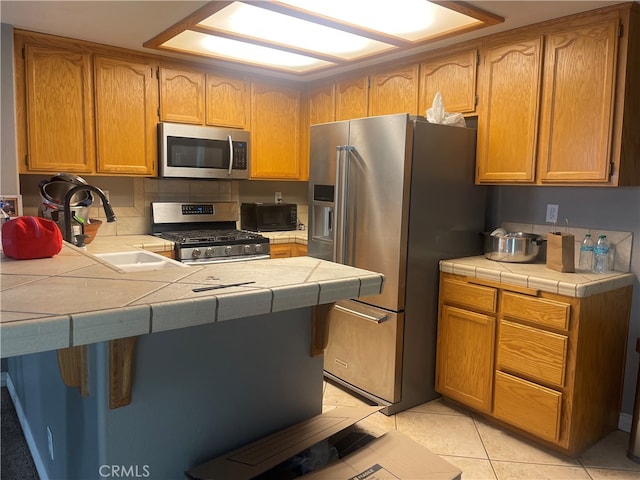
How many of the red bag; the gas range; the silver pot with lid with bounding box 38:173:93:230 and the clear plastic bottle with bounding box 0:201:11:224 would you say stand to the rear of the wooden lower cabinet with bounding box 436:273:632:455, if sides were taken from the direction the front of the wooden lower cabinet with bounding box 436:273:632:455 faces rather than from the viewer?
0

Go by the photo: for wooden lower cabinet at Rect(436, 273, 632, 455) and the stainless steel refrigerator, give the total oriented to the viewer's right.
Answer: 0

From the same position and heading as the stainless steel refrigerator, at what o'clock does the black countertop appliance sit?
The black countertop appliance is roughly at 3 o'clock from the stainless steel refrigerator.

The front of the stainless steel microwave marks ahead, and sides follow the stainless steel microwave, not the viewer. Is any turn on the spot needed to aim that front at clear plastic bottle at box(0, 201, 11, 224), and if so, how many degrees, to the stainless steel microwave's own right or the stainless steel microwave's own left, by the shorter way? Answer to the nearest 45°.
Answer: approximately 90° to the stainless steel microwave's own right

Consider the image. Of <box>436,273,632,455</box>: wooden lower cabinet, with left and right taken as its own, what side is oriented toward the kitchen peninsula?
front

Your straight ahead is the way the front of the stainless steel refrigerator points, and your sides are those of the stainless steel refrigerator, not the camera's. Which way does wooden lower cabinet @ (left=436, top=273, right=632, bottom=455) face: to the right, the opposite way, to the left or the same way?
the same way

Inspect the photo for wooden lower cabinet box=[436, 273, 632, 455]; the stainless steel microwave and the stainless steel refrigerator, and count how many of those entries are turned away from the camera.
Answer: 0

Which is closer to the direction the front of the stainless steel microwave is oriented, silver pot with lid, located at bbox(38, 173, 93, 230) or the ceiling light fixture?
the ceiling light fixture

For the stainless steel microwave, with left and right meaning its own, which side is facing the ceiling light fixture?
front

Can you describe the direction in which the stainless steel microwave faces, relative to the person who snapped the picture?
facing the viewer and to the right of the viewer

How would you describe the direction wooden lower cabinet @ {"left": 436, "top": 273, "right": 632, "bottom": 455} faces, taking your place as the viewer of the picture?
facing the viewer and to the left of the viewer

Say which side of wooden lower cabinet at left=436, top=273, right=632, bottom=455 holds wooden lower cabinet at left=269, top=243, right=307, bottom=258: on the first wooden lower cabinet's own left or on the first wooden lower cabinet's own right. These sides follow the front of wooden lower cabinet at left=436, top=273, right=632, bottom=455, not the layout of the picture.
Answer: on the first wooden lower cabinet's own right

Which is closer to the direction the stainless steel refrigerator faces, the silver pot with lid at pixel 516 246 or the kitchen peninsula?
the kitchen peninsula

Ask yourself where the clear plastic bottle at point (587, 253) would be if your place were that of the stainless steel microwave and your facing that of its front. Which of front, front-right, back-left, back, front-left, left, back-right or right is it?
front

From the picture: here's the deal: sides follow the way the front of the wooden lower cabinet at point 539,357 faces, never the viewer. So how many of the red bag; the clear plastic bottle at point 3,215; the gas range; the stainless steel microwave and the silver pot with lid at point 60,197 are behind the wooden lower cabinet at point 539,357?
0

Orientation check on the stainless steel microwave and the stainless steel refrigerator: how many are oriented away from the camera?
0

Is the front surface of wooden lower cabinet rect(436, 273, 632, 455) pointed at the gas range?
no

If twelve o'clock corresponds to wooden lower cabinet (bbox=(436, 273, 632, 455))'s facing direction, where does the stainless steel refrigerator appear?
The stainless steel refrigerator is roughly at 2 o'clock from the wooden lower cabinet.
